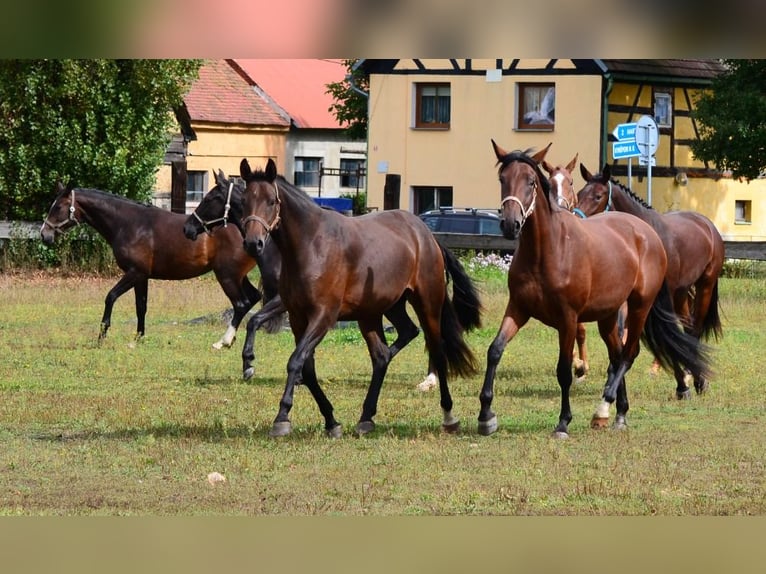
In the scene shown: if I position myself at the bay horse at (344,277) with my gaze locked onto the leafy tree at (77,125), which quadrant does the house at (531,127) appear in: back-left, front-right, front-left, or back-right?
front-right

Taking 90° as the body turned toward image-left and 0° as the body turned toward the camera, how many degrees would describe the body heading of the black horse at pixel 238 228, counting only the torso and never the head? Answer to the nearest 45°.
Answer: approximately 90°

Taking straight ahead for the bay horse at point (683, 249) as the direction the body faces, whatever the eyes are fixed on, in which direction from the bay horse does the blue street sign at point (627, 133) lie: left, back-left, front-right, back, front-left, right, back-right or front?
back-right

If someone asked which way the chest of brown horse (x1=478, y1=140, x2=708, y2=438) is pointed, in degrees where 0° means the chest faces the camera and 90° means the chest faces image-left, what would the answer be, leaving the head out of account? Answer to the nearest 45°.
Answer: approximately 45°

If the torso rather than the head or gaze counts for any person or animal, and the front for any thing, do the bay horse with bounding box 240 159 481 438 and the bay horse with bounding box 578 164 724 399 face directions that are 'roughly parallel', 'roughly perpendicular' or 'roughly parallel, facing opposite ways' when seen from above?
roughly parallel

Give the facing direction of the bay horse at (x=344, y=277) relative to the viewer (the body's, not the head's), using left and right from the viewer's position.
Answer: facing the viewer and to the left of the viewer

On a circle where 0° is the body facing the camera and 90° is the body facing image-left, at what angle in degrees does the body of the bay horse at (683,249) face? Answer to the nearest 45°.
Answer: approximately 45°

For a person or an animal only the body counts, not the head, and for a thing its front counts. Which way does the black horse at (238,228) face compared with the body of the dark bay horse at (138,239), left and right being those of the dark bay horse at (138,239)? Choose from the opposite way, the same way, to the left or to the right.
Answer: the same way

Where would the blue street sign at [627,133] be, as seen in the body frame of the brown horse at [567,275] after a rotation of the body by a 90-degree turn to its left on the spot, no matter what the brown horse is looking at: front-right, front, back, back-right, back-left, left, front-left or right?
back-left

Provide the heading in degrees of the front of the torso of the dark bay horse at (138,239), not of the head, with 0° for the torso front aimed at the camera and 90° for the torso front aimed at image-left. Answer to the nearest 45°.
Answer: approximately 90°

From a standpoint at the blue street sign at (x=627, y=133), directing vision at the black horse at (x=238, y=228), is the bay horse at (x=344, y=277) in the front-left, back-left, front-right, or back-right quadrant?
front-left

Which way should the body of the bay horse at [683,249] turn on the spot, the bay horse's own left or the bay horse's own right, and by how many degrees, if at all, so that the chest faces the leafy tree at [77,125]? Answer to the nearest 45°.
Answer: approximately 90° to the bay horse's own right

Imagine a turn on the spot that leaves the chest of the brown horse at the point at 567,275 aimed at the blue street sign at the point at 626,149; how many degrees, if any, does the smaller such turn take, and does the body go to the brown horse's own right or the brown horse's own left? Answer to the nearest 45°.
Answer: approximately 135° to the brown horse's own right
